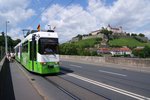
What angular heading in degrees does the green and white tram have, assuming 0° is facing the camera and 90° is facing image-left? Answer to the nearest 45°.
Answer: approximately 315°
